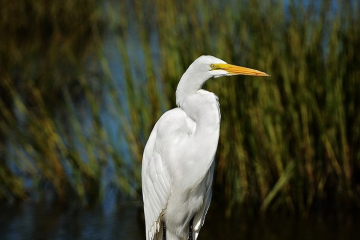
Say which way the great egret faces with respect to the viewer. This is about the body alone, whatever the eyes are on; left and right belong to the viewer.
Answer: facing the viewer and to the right of the viewer

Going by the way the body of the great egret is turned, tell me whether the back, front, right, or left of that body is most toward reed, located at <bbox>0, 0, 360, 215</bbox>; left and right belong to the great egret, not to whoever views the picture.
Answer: left
